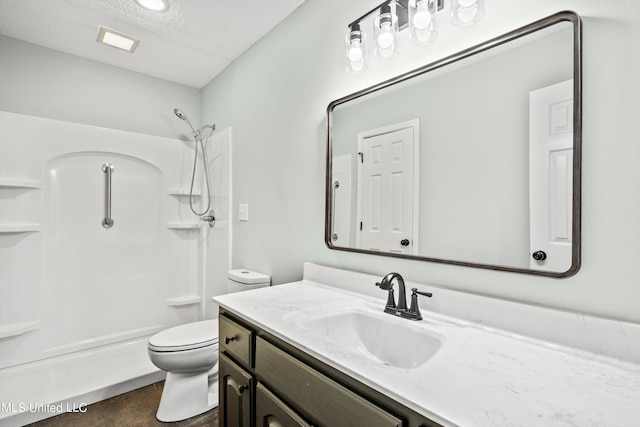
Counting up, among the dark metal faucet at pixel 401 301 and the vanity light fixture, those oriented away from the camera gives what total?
0

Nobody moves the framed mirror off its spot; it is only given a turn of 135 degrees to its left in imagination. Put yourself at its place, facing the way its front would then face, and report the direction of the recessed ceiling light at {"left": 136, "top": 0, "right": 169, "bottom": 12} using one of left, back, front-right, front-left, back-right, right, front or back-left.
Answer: back

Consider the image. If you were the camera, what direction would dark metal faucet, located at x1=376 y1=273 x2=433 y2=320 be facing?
facing the viewer and to the left of the viewer

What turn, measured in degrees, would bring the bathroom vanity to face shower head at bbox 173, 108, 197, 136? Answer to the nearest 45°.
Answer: approximately 90° to its right

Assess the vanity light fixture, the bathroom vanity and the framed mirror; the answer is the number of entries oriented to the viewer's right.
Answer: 0

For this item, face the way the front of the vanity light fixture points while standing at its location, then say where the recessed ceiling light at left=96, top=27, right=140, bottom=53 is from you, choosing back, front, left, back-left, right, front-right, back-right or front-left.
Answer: front-right

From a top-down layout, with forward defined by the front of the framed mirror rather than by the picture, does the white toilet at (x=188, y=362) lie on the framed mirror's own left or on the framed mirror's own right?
on the framed mirror's own right

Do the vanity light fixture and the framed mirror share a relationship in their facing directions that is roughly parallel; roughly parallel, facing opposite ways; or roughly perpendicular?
roughly parallel
